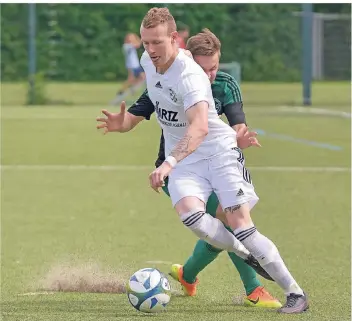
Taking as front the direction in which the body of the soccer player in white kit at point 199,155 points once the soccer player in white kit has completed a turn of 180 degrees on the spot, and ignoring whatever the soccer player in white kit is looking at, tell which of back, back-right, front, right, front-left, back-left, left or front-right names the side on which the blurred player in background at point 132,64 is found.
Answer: front-left

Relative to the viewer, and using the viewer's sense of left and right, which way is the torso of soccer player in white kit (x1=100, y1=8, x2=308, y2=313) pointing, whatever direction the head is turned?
facing the viewer and to the left of the viewer

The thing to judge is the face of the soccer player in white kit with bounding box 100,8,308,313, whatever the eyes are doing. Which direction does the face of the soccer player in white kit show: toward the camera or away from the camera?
toward the camera

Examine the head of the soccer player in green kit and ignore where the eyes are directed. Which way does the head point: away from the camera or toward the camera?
toward the camera
